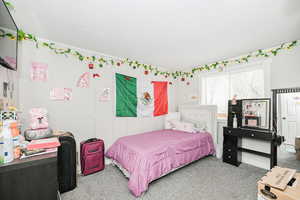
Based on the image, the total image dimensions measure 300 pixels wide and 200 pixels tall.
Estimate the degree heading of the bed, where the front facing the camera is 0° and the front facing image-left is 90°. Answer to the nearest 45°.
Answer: approximately 45°

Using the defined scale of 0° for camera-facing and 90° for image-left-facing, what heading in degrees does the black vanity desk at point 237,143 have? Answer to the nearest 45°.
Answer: approximately 45°

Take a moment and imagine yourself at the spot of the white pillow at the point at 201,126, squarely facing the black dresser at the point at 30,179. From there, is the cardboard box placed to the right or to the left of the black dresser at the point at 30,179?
left

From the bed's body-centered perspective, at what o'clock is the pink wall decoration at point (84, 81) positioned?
The pink wall decoration is roughly at 2 o'clock from the bed.
